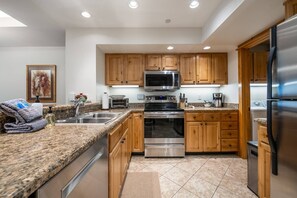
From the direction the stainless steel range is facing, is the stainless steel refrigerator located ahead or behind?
ahead

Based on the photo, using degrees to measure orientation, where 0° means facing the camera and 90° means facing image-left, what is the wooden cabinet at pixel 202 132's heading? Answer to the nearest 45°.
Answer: approximately 0°

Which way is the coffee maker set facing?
toward the camera

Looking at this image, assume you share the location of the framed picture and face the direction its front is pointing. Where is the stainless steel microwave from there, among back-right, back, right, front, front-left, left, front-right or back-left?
front-left

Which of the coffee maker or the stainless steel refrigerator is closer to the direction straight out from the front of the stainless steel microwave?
the stainless steel refrigerator

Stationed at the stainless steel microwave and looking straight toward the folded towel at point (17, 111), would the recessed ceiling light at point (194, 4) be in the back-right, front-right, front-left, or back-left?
front-left

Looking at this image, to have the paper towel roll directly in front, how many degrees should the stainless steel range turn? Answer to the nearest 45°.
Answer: approximately 90° to its right

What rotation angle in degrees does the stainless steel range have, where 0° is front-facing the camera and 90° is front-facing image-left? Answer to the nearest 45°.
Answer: approximately 0°

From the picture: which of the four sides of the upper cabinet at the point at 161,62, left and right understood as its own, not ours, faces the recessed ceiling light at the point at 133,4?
front

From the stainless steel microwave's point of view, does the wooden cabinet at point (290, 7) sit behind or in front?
in front

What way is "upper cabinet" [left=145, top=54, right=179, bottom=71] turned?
toward the camera

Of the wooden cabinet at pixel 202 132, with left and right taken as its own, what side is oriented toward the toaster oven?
right

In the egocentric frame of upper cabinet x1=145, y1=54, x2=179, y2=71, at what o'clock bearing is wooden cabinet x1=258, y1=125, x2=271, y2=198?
The wooden cabinet is roughly at 11 o'clock from the upper cabinet.
